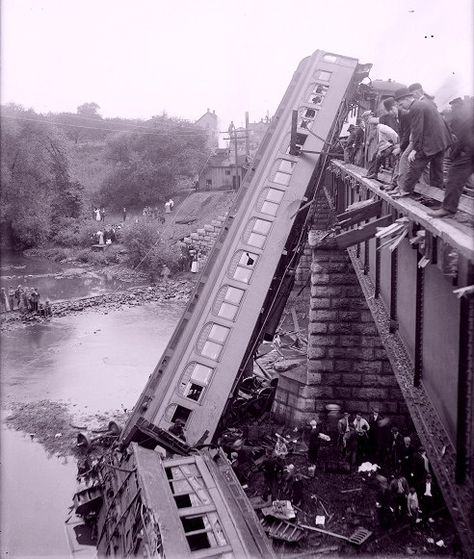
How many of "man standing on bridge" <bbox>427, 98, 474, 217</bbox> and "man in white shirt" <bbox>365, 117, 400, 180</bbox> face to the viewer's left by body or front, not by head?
2

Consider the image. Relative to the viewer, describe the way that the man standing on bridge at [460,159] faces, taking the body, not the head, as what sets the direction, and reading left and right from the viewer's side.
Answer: facing to the left of the viewer

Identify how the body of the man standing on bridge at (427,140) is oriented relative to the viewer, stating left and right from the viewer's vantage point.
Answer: facing to the left of the viewer

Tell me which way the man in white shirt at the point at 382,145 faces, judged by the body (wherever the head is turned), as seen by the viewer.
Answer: to the viewer's left
